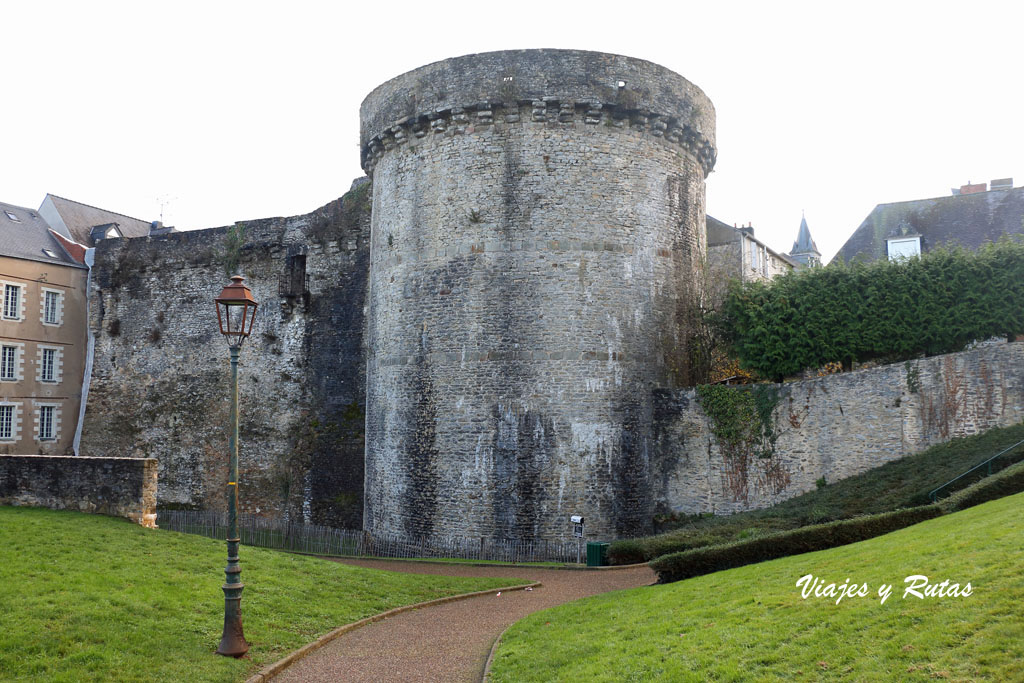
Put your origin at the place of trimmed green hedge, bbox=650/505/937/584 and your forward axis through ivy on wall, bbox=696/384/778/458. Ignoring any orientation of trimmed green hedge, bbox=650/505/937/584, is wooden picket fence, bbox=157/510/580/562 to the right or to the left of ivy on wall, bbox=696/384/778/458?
left

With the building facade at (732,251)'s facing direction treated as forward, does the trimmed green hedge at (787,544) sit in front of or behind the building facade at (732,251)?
in front

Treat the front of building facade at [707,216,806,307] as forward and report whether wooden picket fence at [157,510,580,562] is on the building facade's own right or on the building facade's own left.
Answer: on the building facade's own right

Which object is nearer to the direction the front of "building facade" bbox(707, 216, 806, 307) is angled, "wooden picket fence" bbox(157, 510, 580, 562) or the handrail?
the handrail

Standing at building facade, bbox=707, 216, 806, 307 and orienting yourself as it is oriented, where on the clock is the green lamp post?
The green lamp post is roughly at 2 o'clock from the building facade.

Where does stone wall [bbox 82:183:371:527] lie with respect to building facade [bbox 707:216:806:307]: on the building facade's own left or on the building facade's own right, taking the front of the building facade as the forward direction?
on the building facade's own right

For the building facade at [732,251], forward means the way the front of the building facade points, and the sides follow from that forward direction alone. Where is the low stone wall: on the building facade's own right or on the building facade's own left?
on the building facade's own right

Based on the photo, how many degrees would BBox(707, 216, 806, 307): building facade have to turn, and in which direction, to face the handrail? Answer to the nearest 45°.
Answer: approximately 45° to its right

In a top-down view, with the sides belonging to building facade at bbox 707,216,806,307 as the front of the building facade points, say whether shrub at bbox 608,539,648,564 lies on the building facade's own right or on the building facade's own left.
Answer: on the building facade's own right

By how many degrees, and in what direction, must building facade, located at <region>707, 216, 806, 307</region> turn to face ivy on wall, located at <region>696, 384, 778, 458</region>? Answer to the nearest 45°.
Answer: approximately 45° to its right

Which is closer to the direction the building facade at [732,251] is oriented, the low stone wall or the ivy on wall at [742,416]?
the ivy on wall

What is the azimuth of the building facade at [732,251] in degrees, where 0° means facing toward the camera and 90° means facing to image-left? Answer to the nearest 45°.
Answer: approximately 315°
